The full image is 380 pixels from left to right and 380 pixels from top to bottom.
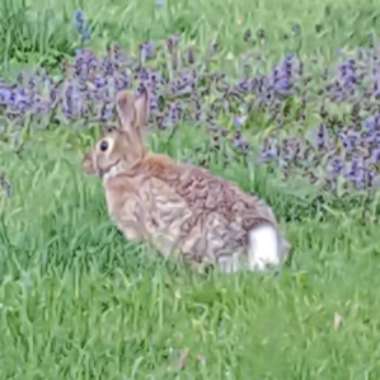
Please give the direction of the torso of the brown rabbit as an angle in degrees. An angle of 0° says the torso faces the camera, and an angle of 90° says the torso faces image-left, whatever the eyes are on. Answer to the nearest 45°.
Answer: approximately 135°
